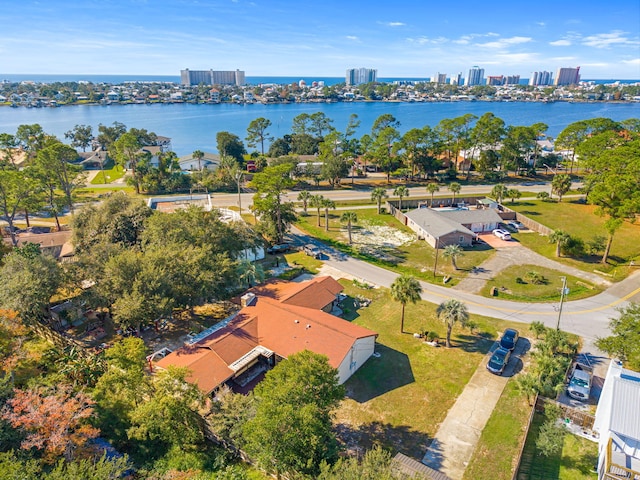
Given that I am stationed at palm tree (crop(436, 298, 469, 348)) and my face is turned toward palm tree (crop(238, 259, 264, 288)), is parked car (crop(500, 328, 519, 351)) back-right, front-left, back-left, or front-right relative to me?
back-right

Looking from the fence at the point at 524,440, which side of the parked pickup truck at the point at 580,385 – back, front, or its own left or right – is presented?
front

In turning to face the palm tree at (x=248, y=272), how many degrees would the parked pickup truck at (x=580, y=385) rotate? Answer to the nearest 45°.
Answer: approximately 90° to its right

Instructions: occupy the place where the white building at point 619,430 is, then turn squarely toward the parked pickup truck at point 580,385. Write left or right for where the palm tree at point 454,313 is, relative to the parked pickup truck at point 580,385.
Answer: left

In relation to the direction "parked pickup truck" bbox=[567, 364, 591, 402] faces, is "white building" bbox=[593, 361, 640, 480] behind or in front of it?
in front

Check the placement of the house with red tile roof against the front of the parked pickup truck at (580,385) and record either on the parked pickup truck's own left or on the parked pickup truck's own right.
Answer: on the parked pickup truck's own right

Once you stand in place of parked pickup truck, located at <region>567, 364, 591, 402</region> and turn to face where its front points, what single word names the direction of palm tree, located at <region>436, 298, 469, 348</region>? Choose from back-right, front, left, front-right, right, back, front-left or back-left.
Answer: right

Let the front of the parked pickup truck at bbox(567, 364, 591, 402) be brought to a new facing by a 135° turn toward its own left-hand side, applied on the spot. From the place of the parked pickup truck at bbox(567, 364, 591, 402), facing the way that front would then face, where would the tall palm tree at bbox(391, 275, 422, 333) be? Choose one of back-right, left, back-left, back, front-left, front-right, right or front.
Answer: back-left

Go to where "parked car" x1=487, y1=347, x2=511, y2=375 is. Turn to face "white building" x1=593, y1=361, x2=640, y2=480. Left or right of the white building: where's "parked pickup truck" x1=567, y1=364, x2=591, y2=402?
left

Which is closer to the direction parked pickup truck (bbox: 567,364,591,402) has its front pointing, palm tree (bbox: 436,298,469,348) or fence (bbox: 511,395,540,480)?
the fence

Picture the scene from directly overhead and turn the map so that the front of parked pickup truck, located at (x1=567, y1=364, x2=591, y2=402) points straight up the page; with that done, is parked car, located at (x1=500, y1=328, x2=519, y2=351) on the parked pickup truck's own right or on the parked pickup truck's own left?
on the parked pickup truck's own right

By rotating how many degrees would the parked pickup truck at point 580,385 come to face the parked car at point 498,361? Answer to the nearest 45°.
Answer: approximately 90° to its right

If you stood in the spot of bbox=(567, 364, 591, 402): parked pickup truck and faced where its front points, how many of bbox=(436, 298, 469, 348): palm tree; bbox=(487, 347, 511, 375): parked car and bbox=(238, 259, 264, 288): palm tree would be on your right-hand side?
3

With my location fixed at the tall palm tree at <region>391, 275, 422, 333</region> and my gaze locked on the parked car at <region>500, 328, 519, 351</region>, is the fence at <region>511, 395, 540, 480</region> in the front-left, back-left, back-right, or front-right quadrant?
front-right

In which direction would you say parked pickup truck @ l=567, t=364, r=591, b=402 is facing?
toward the camera
